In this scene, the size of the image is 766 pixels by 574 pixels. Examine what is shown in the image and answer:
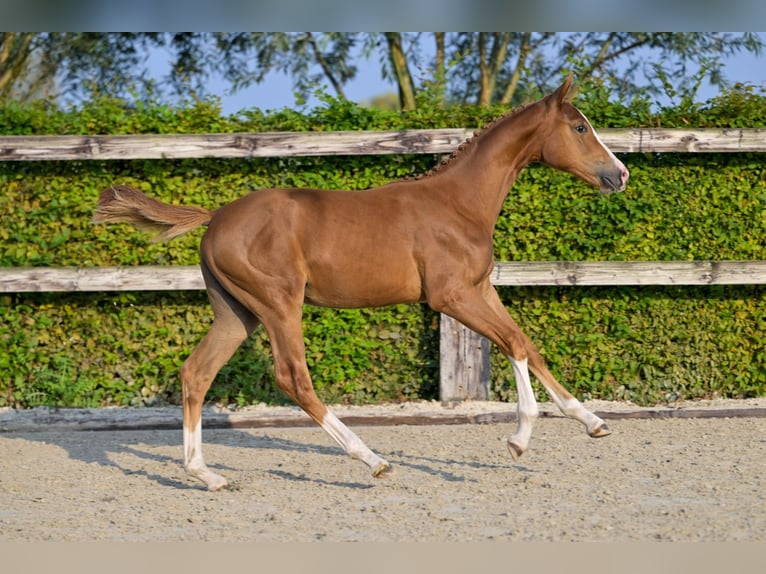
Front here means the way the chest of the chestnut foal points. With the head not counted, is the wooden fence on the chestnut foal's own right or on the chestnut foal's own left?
on the chestnut foal's own left

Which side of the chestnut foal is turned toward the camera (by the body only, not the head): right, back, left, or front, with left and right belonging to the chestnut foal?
right
